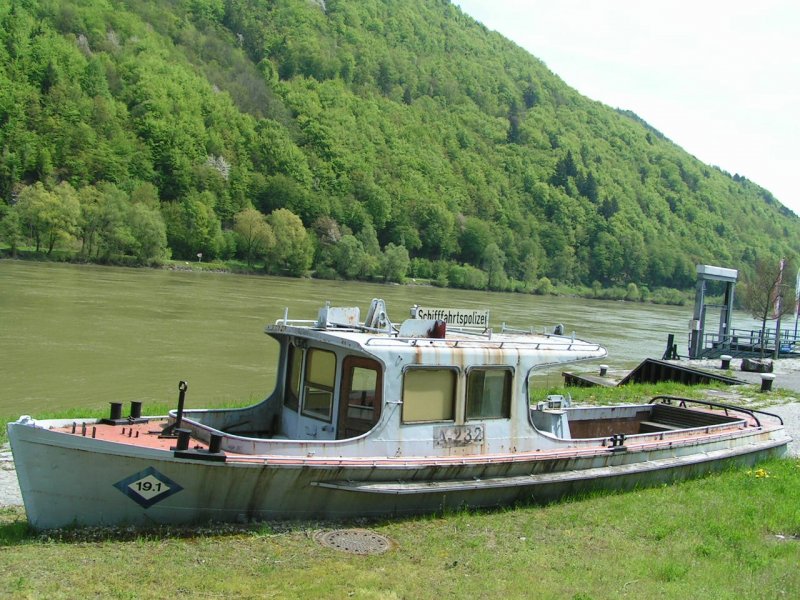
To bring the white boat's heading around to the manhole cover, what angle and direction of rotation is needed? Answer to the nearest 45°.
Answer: approximately 45° to its left

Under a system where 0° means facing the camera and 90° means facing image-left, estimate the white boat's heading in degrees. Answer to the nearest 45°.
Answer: approximately 45°
